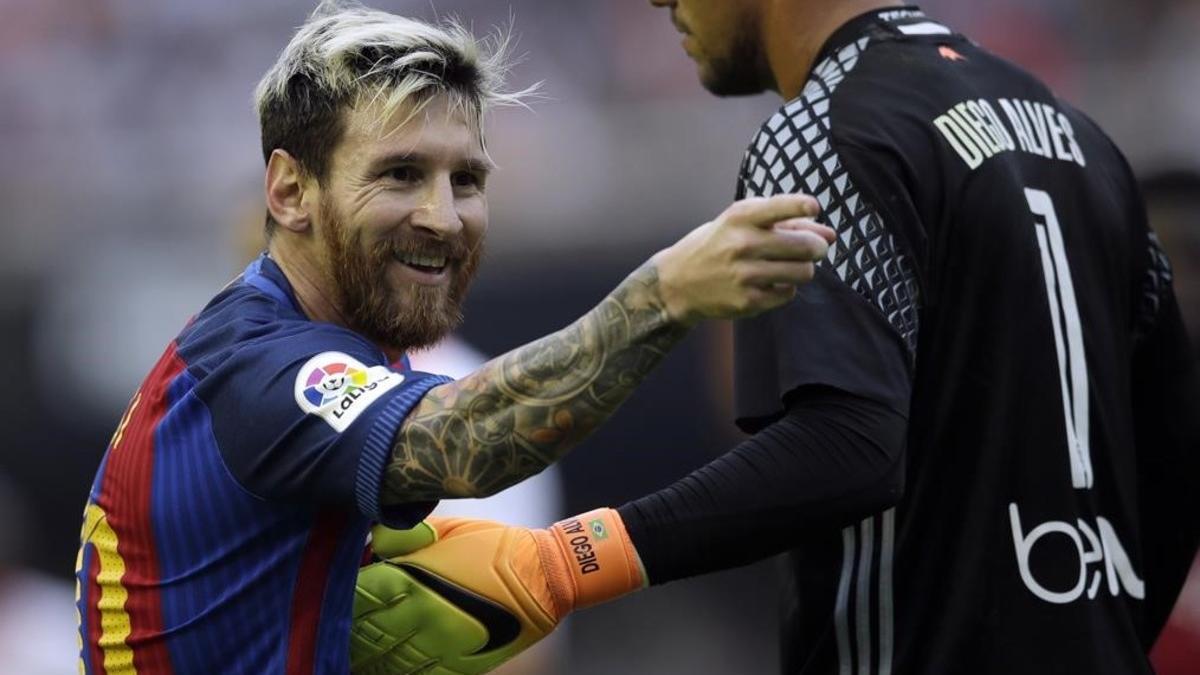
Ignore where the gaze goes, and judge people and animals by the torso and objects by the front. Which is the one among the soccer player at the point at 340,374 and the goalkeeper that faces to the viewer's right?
the soccer player

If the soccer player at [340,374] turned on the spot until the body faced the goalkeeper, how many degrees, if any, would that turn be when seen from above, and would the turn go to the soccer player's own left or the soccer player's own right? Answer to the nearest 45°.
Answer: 0° — they already face them

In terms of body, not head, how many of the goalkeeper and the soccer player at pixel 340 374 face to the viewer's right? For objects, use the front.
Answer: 1

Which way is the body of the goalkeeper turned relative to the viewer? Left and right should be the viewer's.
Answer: facing away from the viewer and to the left of the viewer

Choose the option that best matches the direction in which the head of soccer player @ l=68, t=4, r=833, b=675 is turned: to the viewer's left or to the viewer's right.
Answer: to the viewer's right

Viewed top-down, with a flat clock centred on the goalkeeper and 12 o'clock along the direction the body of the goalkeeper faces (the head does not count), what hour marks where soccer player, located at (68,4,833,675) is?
The soccer player is roughly at 10 o'clock from the goalkeeper.

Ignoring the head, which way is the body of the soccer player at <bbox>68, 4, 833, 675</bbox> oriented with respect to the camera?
to the viewer's right
